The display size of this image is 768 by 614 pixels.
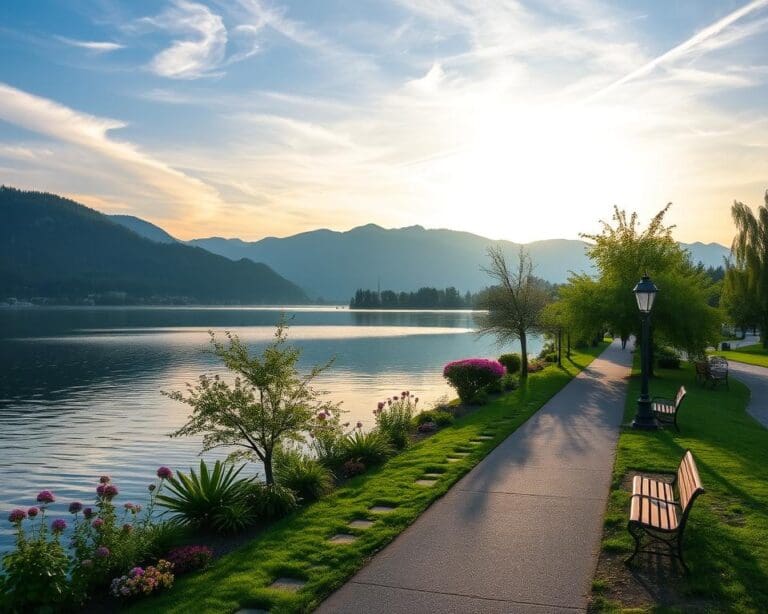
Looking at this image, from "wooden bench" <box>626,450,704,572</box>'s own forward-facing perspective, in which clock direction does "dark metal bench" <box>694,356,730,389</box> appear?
"dark metal bench" <box>694,356,730,389</box> is roughly at 3 o'clock from "wooden bench" <box>626,450,704,572</box>.

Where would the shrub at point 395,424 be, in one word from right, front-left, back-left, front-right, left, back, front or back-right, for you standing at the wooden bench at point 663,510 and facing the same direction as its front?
front-right

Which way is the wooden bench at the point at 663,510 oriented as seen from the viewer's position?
to the viewer's left

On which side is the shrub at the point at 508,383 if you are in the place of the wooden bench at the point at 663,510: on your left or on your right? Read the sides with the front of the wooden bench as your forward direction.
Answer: on your right

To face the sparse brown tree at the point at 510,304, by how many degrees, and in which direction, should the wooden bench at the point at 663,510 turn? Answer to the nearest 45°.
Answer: approximately 90° to its right

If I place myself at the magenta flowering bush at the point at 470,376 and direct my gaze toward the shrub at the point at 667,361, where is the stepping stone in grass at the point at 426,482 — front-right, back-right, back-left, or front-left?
back-right

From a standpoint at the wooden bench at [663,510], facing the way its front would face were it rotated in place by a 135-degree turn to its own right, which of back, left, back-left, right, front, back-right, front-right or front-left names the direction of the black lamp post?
front-left

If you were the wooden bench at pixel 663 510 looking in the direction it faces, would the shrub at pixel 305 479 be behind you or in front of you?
in front

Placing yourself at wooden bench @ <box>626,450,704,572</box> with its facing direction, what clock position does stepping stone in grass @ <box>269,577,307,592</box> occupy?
The stepping stone in grass is roughly at 11 o'clock from the wooden bench.

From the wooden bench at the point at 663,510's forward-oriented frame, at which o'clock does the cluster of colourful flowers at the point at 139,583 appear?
The cluster of colourful flowers is roughly at 11 o'clock from the wooden bench.

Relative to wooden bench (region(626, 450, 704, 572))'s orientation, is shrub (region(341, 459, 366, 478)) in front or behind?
in front

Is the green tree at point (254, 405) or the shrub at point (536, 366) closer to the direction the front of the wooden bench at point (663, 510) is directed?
the green tree

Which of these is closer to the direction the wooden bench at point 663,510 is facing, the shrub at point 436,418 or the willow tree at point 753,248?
the shrub

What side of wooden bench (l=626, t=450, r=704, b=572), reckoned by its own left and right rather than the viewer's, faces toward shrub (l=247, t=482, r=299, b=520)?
front

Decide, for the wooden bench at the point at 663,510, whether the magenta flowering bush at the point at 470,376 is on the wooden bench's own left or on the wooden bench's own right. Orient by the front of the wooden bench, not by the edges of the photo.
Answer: on the wooden bench's own right
